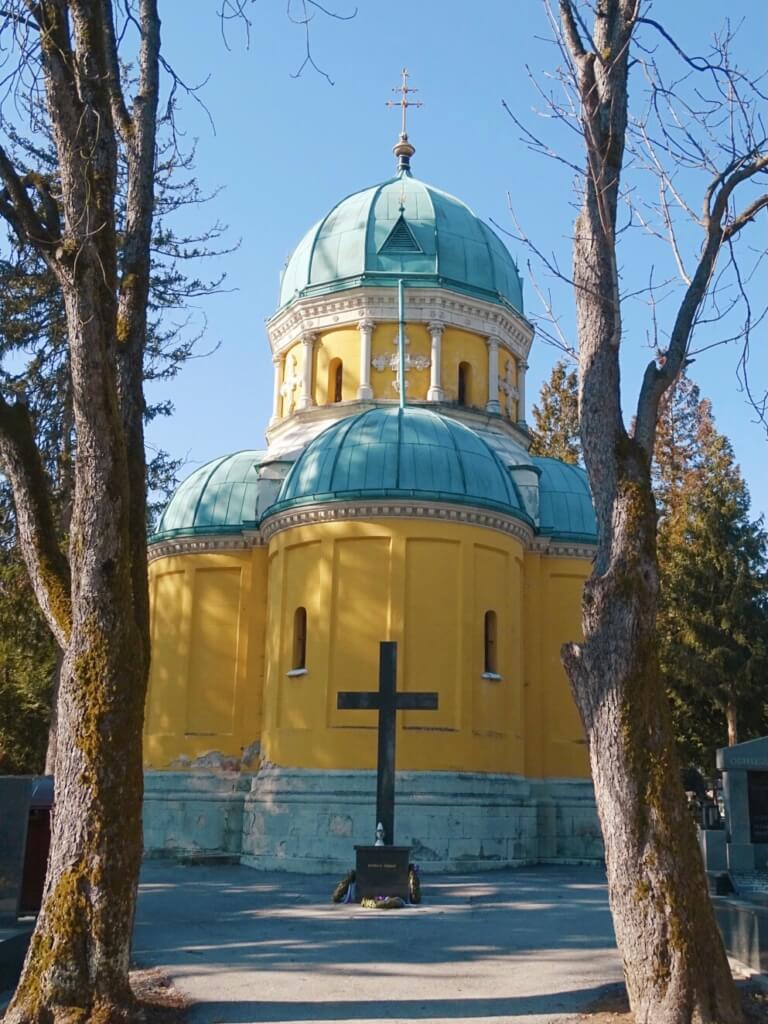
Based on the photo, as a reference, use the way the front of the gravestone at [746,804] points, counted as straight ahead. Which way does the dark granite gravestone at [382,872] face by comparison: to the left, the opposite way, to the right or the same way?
the same way

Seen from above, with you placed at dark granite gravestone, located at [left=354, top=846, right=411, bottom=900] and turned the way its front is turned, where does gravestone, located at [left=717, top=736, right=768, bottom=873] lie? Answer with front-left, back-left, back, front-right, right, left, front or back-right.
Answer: front-left

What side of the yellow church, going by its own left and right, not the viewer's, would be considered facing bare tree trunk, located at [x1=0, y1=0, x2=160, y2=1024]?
back

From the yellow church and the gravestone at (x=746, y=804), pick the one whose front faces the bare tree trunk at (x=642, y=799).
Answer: the gravestone

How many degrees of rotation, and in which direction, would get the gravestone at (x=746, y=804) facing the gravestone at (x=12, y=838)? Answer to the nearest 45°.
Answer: approximately 45° to its right

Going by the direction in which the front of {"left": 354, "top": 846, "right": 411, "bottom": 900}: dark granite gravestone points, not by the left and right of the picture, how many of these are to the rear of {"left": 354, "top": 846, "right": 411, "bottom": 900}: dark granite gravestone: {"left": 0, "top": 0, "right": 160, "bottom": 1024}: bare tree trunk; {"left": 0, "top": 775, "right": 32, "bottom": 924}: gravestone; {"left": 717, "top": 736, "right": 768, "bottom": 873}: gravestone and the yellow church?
1

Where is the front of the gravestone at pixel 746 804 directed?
toward the camera

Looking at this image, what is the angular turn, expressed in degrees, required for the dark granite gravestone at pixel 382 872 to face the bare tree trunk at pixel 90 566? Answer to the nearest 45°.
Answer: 0° — it already faces it

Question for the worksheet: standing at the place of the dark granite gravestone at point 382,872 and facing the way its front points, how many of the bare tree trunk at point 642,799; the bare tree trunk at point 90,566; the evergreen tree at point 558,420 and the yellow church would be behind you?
2

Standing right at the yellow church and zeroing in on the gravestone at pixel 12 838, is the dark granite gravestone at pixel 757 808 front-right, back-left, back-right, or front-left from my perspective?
front-left

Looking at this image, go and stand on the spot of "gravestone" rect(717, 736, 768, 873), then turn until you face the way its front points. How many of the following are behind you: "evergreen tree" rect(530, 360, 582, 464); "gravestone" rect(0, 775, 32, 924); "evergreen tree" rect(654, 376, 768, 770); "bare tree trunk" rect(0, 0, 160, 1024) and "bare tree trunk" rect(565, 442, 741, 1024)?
2

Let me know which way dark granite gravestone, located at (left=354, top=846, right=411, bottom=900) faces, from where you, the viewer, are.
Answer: facing the viewer

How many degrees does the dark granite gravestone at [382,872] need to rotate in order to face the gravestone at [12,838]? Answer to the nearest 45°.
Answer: approximately 45° to its right

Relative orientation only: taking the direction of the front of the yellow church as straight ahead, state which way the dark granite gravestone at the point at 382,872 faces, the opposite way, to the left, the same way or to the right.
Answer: the opposite way

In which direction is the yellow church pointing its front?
away from the camera

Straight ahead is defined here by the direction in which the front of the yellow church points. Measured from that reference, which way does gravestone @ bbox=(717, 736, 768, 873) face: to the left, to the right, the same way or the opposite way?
the opposite way

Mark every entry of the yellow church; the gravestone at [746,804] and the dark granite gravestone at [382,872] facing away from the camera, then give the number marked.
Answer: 1
